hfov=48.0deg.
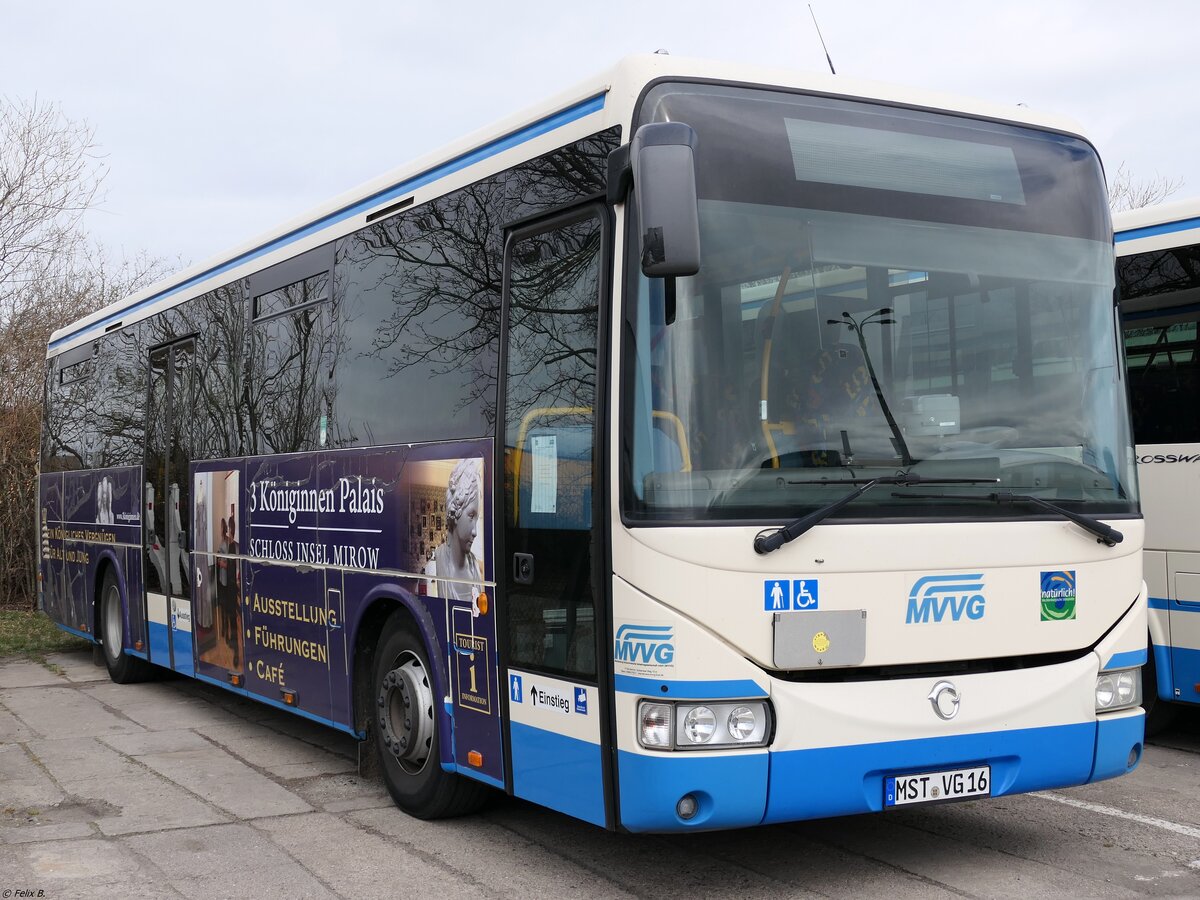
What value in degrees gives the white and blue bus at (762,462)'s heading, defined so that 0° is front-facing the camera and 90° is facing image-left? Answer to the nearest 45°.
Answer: approximately 315°

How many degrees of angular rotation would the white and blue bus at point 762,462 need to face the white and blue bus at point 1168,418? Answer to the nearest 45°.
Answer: approximately 90° to its left
